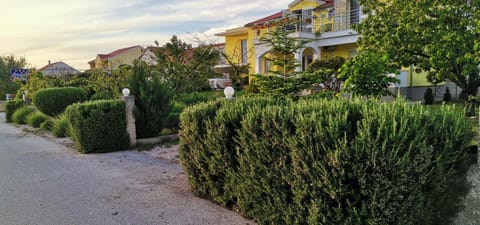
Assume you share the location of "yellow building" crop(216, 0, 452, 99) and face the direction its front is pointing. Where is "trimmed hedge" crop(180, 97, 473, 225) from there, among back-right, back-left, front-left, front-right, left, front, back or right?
front-left

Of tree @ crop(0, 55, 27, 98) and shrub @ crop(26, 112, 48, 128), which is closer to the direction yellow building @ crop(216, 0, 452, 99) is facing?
the shrub

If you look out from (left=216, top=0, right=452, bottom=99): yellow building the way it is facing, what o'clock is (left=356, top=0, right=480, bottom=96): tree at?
The tree is roughly at 10 o'clock from the yellow building.

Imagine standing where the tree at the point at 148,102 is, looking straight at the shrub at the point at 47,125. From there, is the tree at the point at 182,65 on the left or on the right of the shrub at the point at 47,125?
right

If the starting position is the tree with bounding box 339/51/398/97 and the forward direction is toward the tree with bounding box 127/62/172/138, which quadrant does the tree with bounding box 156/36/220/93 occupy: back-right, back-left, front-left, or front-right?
front-right

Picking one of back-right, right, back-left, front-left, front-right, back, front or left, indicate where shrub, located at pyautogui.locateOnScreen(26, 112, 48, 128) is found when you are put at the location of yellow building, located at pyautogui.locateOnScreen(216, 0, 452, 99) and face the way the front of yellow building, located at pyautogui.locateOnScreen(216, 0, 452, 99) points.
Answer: front

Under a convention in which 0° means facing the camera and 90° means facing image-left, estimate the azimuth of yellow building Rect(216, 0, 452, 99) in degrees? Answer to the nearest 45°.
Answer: approximately 45°

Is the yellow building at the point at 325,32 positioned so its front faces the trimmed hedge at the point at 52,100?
yes

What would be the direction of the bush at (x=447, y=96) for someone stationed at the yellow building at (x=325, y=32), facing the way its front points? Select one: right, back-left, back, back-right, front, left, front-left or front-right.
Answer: left

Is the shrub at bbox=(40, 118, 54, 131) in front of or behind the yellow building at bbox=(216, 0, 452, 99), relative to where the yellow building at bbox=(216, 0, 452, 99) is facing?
in front

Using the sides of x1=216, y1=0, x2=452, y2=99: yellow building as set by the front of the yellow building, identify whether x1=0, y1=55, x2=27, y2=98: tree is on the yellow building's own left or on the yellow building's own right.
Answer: on the yellow building's own right

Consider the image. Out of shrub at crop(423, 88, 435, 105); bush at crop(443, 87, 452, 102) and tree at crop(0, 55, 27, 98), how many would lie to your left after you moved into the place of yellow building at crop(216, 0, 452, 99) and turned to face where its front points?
2
